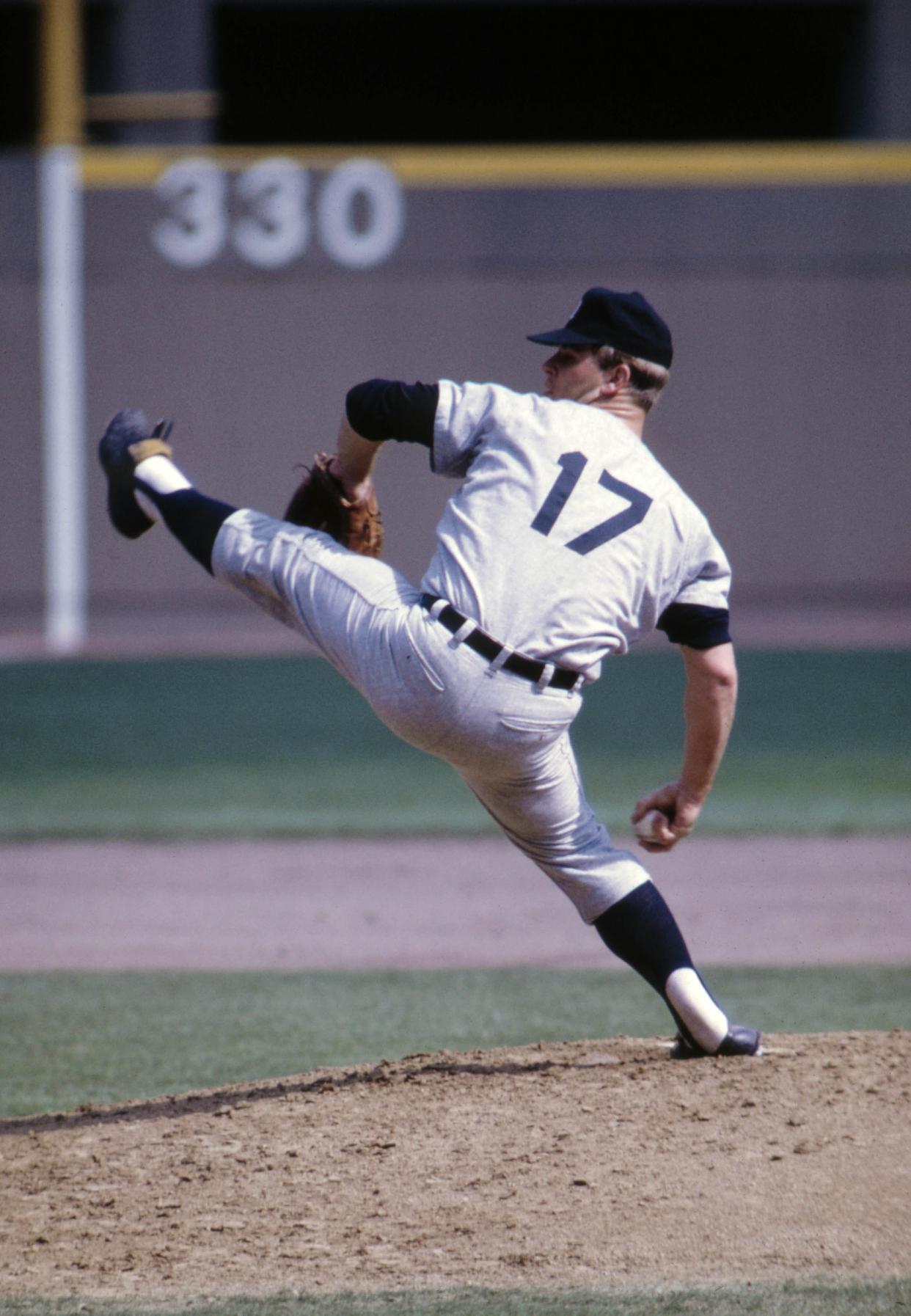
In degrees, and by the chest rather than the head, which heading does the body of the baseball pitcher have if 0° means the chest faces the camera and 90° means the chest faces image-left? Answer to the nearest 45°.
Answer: approximately 180°

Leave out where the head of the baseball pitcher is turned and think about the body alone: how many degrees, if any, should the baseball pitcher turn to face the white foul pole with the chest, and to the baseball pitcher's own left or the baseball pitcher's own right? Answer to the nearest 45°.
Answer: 0° — they already face it
